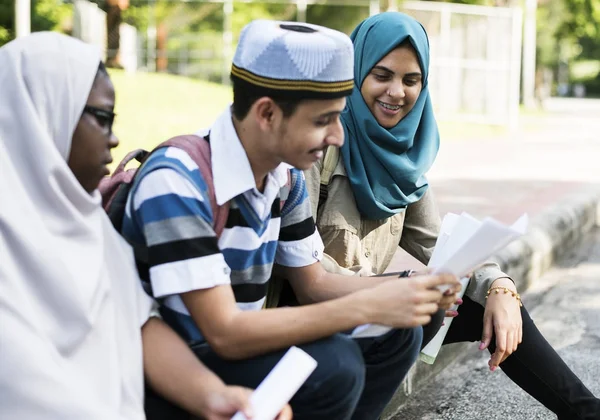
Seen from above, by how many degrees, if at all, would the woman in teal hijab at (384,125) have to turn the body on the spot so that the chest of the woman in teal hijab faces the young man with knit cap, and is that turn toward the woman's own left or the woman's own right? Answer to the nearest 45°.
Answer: approximately 45° to the woman's own right

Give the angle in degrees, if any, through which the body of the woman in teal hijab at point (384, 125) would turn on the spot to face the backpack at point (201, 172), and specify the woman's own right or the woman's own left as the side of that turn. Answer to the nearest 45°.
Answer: approximately 45° to the woman's own right

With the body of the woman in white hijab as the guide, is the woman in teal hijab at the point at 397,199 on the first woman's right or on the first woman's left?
on the first woman's left

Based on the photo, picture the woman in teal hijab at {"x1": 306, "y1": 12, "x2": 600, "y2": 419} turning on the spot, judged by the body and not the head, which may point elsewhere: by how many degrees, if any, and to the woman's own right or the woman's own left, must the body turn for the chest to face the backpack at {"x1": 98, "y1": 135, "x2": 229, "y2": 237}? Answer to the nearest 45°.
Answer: approximately 45° to the woman's own right

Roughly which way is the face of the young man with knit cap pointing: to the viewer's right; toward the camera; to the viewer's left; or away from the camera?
to the viewer's right

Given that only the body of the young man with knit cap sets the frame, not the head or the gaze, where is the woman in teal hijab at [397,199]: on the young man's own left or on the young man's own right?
on the young man's own left

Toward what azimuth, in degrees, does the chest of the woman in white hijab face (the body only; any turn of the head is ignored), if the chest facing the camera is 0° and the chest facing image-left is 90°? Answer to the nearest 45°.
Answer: approximately 270°

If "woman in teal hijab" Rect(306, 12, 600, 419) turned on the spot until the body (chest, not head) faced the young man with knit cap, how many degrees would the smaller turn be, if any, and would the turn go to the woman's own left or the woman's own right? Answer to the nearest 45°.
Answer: approximately 45° to the woman's own right

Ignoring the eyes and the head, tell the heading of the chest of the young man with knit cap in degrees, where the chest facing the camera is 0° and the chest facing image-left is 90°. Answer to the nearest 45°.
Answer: approximately 315°
